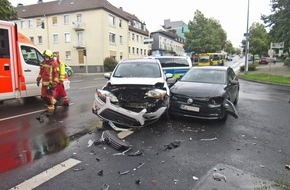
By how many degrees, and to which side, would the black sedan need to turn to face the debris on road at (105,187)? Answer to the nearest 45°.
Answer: approximately 45° to its left

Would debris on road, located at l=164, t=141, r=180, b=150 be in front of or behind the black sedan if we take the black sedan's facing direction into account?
in front

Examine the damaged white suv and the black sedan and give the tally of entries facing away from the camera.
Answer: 0

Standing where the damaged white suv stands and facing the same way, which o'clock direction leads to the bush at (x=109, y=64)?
The bush is roughly at 6 o'clock from the damaged white suv.

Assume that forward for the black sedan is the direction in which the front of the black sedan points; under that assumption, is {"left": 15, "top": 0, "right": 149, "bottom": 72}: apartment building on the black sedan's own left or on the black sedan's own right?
on the black sedan's own right

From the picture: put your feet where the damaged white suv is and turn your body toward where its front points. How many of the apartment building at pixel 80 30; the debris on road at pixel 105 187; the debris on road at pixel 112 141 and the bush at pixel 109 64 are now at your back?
2

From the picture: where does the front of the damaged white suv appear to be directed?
toward the camera

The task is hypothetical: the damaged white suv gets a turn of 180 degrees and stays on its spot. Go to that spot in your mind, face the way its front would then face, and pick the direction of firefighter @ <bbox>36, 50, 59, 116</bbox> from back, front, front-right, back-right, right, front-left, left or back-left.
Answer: front-left

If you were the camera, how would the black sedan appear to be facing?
facing the viewer and to the left of the viewer

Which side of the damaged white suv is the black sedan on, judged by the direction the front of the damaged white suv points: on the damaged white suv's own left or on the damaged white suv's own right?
on the damaged white suv's own left

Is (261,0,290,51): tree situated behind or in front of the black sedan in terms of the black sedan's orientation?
behind

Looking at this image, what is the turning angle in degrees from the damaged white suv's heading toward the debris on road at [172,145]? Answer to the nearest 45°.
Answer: approximately 45° to its left

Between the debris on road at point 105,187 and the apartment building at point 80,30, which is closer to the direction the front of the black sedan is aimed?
the debris on road

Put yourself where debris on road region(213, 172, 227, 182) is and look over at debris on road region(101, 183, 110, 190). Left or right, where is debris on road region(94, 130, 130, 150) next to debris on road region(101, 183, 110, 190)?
right

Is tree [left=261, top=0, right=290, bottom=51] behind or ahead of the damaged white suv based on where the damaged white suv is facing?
behind
